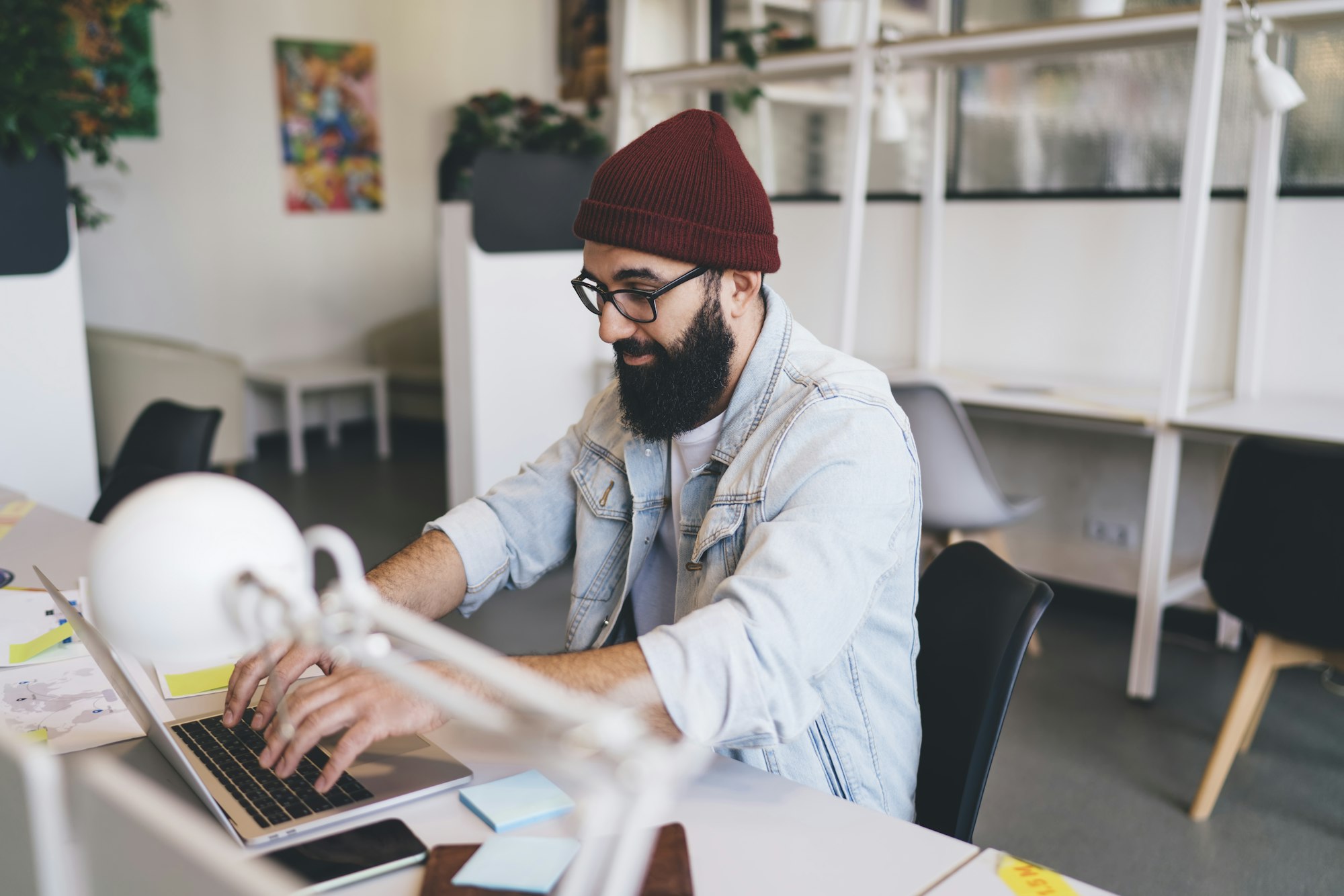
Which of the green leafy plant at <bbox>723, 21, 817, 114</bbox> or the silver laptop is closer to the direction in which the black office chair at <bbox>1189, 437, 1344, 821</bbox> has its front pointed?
the green leafy plant

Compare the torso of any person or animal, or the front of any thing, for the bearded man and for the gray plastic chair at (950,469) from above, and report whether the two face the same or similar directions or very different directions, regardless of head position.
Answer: very different directions

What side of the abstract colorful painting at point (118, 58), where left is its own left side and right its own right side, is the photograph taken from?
front

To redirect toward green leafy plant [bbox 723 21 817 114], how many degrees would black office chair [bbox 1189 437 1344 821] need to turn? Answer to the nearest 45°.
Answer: approximately 45° to its left

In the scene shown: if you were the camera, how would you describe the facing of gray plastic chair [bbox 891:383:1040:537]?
facing away from the viewer and to the right of the viewer

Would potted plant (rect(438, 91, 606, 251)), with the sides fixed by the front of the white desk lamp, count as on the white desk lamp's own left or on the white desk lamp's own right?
on the white desk lamp's own right

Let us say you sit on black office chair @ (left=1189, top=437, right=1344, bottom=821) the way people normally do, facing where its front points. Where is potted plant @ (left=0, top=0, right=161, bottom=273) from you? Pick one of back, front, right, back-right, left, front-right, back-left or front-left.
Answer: left

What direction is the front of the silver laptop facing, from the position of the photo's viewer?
facing away from the viewer and to the right of the viewer

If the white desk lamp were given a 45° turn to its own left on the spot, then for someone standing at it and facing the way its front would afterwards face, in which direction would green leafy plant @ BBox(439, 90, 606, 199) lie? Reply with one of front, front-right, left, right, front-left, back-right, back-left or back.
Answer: back-right

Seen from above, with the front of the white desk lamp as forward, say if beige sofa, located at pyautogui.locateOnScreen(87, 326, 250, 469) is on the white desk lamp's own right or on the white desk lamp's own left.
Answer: on the white desk lamp's own right

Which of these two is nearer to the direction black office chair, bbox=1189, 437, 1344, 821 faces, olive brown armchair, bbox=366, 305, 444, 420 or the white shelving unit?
the white shelving unit

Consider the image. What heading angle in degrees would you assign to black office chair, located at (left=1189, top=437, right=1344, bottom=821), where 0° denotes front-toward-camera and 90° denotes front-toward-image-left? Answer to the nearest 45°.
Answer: approximately 180°

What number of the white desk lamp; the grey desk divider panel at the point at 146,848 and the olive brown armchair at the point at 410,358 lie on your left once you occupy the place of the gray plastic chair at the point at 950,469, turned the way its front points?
1
